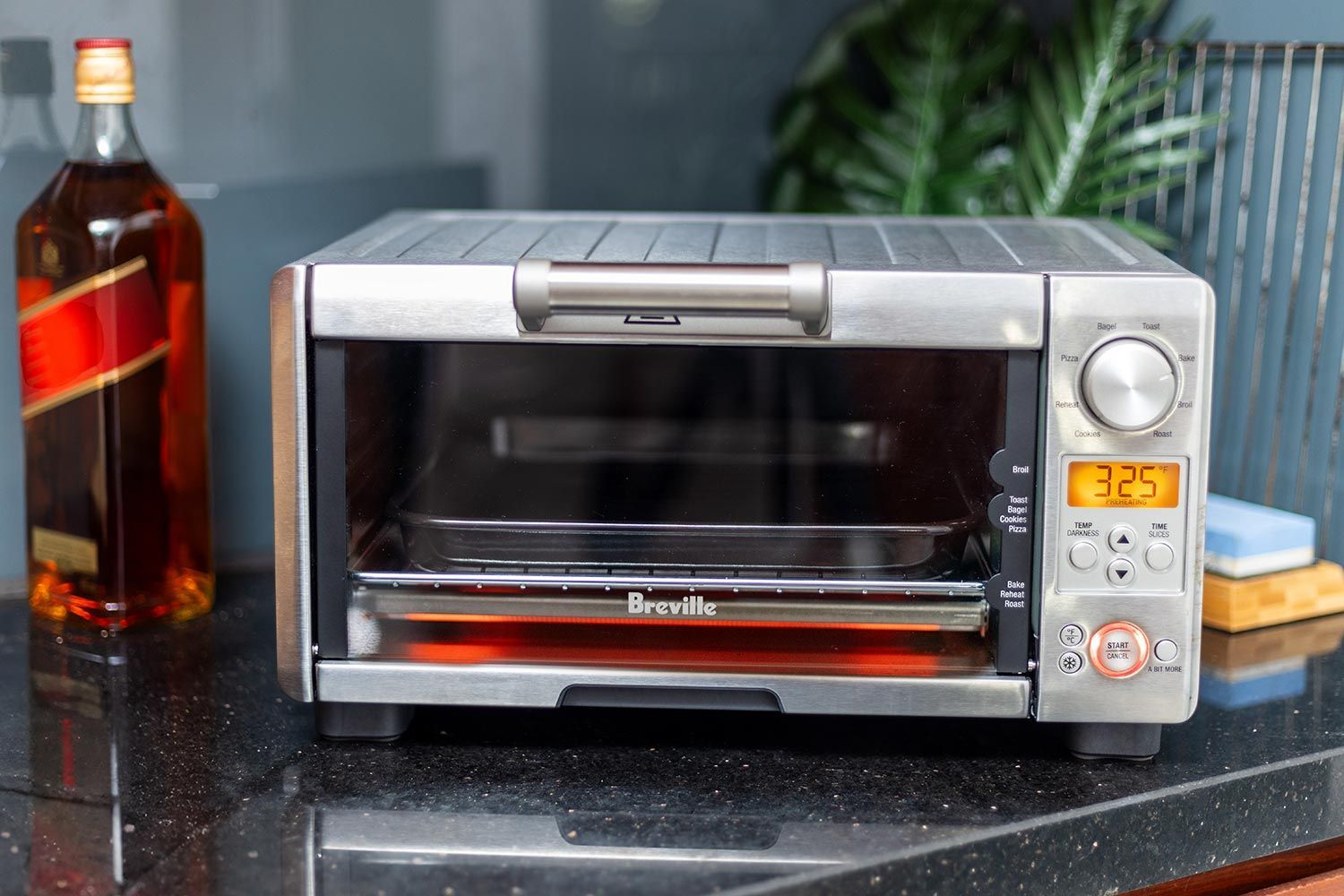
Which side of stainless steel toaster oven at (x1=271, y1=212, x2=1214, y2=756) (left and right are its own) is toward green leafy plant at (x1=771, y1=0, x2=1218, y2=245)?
back

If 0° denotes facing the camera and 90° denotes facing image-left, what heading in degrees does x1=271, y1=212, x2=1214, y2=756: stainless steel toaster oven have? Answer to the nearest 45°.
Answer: approximately 0°
